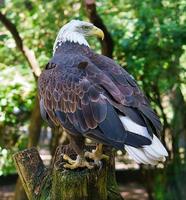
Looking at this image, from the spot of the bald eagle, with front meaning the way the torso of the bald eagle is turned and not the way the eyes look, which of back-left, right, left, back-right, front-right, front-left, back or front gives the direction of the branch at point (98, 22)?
front-right

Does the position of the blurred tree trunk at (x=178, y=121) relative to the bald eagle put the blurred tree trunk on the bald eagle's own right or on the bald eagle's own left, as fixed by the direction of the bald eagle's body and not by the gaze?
on the bald eagle's own right

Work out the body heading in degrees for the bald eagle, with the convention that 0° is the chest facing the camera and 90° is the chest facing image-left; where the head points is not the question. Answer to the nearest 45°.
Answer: approximately 135°

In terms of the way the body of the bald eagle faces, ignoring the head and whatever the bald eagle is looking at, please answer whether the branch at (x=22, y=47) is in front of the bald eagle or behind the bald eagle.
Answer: in front

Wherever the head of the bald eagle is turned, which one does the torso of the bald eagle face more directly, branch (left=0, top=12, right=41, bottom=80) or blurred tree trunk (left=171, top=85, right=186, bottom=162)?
the branch
